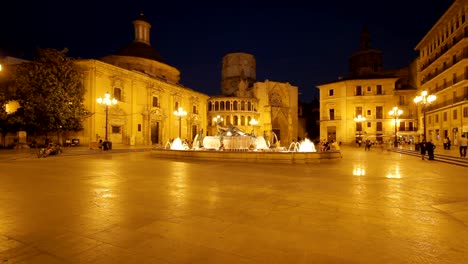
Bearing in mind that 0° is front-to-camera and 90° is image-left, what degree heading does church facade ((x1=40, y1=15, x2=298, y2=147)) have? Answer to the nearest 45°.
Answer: approximately 315°

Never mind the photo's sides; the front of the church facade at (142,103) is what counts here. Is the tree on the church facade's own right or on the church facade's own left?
on the church facade's own right

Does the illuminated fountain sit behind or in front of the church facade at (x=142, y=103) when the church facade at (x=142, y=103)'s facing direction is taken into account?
in front

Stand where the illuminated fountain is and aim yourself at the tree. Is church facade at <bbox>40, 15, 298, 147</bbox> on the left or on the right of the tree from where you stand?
right

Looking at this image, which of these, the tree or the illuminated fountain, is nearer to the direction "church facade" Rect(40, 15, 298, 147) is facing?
the illuminated fountain
